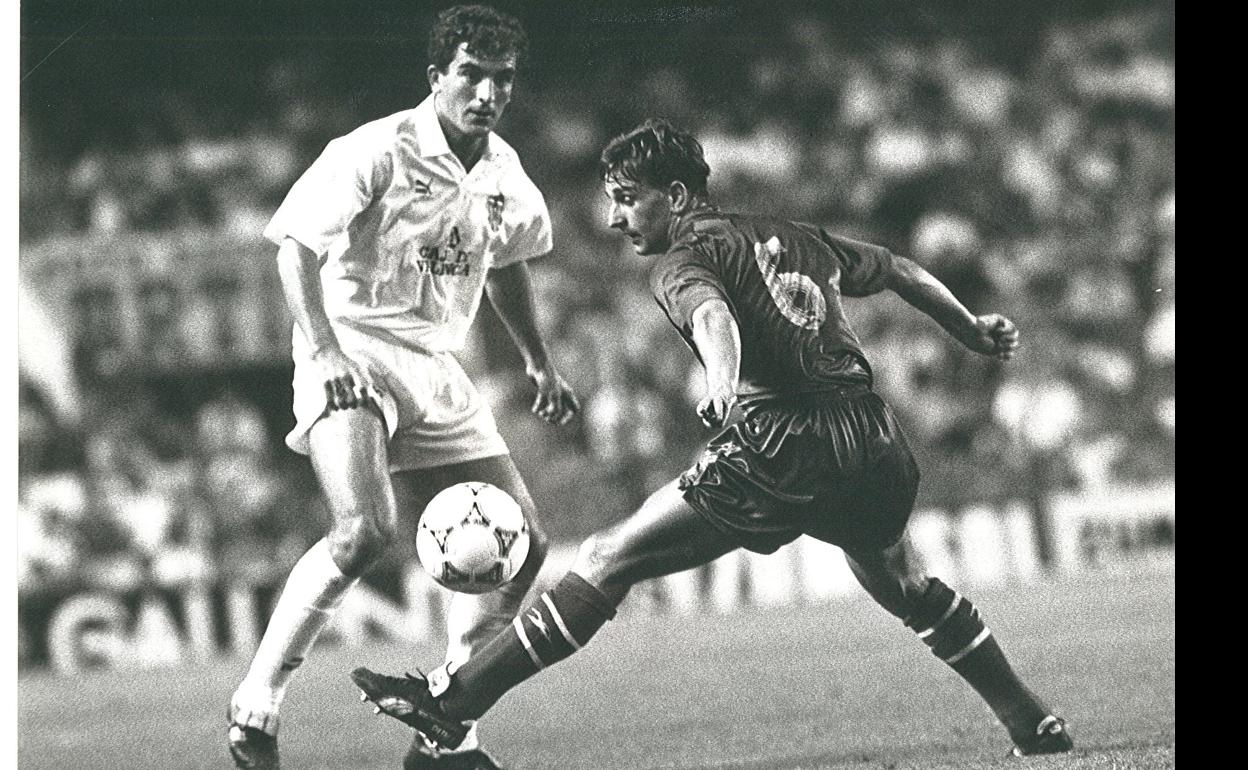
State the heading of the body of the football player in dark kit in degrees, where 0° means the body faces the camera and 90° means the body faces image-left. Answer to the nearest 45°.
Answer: approximately 135°

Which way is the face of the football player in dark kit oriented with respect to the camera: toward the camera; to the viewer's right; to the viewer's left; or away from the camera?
to the viewer's left

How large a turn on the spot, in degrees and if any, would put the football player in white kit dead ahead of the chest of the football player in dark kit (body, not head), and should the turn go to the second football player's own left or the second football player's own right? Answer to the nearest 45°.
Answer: approximately 45° to the second football player's own left

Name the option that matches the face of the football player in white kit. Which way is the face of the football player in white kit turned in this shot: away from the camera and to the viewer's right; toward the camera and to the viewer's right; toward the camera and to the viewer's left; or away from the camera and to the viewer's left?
toward the camera and to the viewer's right

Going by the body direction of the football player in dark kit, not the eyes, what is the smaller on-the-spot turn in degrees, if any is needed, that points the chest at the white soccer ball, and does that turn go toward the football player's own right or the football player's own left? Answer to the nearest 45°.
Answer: approximately 45° to the football player's own left
